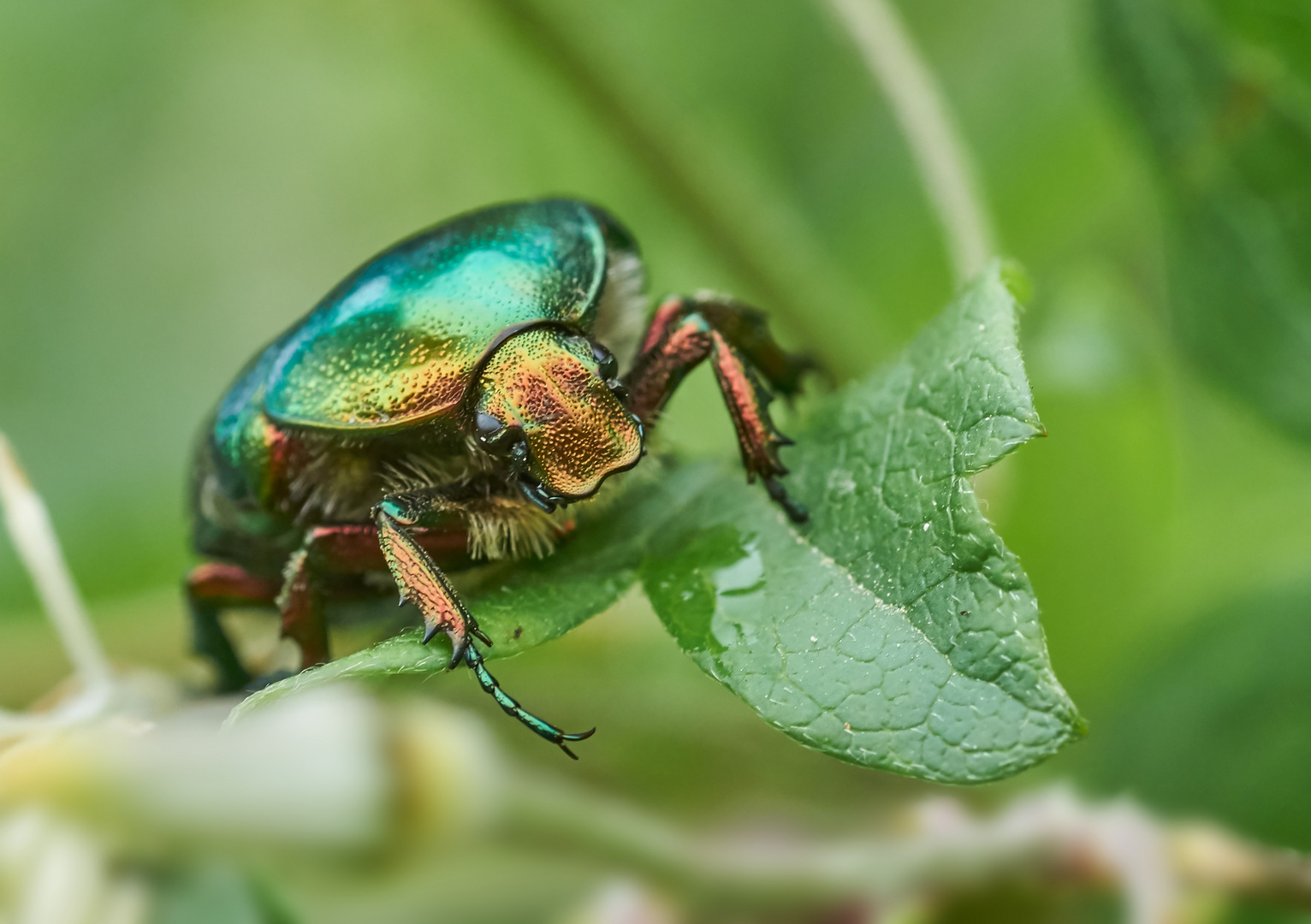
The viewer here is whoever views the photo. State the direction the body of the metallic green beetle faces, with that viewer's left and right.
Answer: facing the viewer and to the right of the viewer

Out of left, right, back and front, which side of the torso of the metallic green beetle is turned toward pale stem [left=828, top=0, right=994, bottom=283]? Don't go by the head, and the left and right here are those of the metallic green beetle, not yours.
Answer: left
